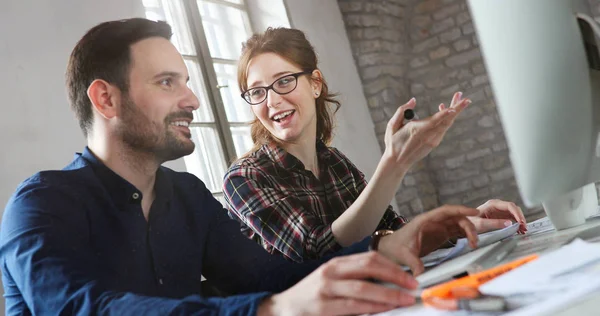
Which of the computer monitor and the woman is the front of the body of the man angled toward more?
the computer monitor

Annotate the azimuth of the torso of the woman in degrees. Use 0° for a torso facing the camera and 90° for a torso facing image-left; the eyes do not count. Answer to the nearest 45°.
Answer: approximately 315°

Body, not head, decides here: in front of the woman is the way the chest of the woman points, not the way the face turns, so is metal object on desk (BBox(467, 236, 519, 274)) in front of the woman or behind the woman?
in front

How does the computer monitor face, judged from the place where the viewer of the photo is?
facing away from the viewer and to the left of the viewer

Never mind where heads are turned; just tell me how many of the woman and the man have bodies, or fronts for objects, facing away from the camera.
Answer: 0

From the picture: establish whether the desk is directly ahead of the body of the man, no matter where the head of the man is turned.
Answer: yes

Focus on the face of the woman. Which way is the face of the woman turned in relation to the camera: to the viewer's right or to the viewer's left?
to the viewer's left

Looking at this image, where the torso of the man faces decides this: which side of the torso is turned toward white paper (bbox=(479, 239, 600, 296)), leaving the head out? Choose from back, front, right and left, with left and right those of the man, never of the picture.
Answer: front
